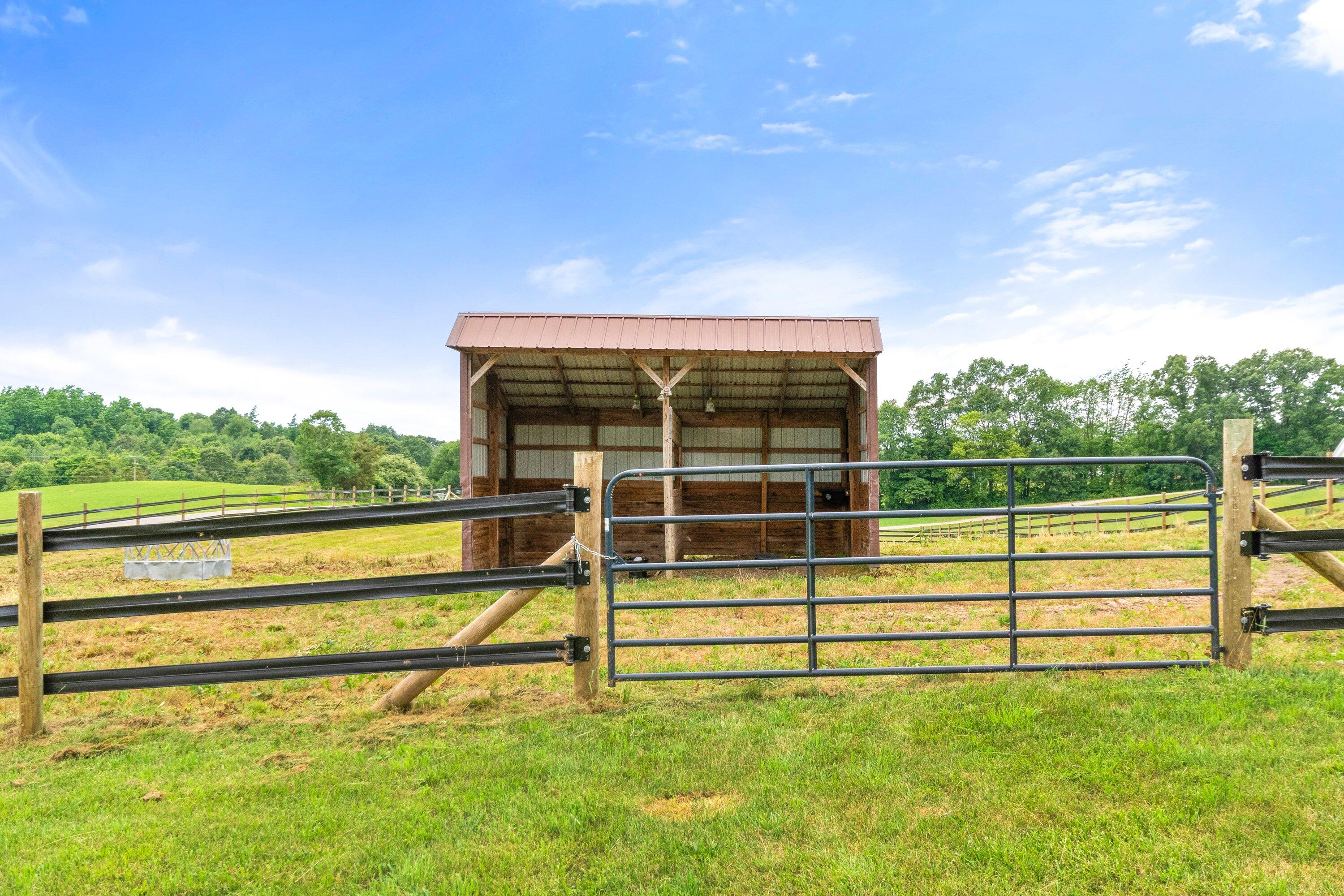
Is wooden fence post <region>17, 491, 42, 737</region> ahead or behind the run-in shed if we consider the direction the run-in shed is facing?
ahead

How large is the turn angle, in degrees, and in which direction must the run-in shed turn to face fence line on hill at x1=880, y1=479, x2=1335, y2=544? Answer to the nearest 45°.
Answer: approximately 135° to its left

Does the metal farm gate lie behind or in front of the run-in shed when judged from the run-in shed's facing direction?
in front

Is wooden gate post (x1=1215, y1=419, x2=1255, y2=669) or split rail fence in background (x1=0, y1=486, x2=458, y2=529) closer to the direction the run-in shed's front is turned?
the wooden gate post

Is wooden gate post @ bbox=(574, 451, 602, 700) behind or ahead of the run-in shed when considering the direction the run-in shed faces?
ahead

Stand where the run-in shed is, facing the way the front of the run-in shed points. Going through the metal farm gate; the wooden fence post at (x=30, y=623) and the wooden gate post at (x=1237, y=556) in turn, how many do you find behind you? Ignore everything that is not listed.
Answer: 0

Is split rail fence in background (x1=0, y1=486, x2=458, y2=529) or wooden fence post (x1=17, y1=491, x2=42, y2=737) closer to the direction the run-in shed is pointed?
the wooden fence post

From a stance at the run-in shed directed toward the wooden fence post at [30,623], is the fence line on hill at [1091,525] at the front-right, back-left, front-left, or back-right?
back-left

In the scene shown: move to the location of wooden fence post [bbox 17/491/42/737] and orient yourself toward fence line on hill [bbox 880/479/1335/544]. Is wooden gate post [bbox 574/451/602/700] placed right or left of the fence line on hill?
right

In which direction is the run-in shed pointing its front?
toward the camera

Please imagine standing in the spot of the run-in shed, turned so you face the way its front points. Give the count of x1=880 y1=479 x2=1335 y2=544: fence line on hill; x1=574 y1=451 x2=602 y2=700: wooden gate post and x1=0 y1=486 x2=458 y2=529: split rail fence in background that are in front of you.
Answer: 1

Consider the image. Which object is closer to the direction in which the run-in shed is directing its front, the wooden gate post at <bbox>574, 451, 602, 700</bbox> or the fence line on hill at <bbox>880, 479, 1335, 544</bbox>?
the wooden gate post

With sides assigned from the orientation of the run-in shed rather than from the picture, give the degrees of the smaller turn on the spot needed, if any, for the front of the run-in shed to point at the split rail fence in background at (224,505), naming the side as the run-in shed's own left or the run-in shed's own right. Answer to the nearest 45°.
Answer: approximately 135° to the run-in shed's own right
